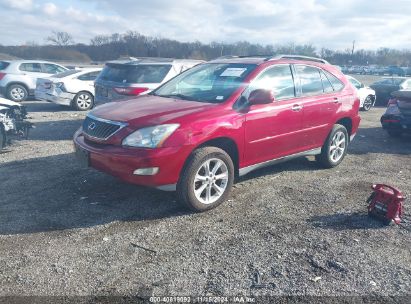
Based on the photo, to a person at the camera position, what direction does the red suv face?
facing the viewer and to the left of the viewer

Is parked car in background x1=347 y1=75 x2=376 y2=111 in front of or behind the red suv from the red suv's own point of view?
behind

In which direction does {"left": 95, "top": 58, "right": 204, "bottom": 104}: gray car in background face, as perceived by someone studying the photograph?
facing away from the viewer and to the right of the viewer

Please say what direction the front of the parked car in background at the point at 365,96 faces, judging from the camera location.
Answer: facing away from the viewer and to the right of the viewer

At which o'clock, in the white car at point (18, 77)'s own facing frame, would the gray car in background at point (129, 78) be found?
The gray car in background is roughly at 4 o'clock from the white car.

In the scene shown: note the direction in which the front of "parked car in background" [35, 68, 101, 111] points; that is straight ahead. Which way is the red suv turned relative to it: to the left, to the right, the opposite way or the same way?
the opposite way
